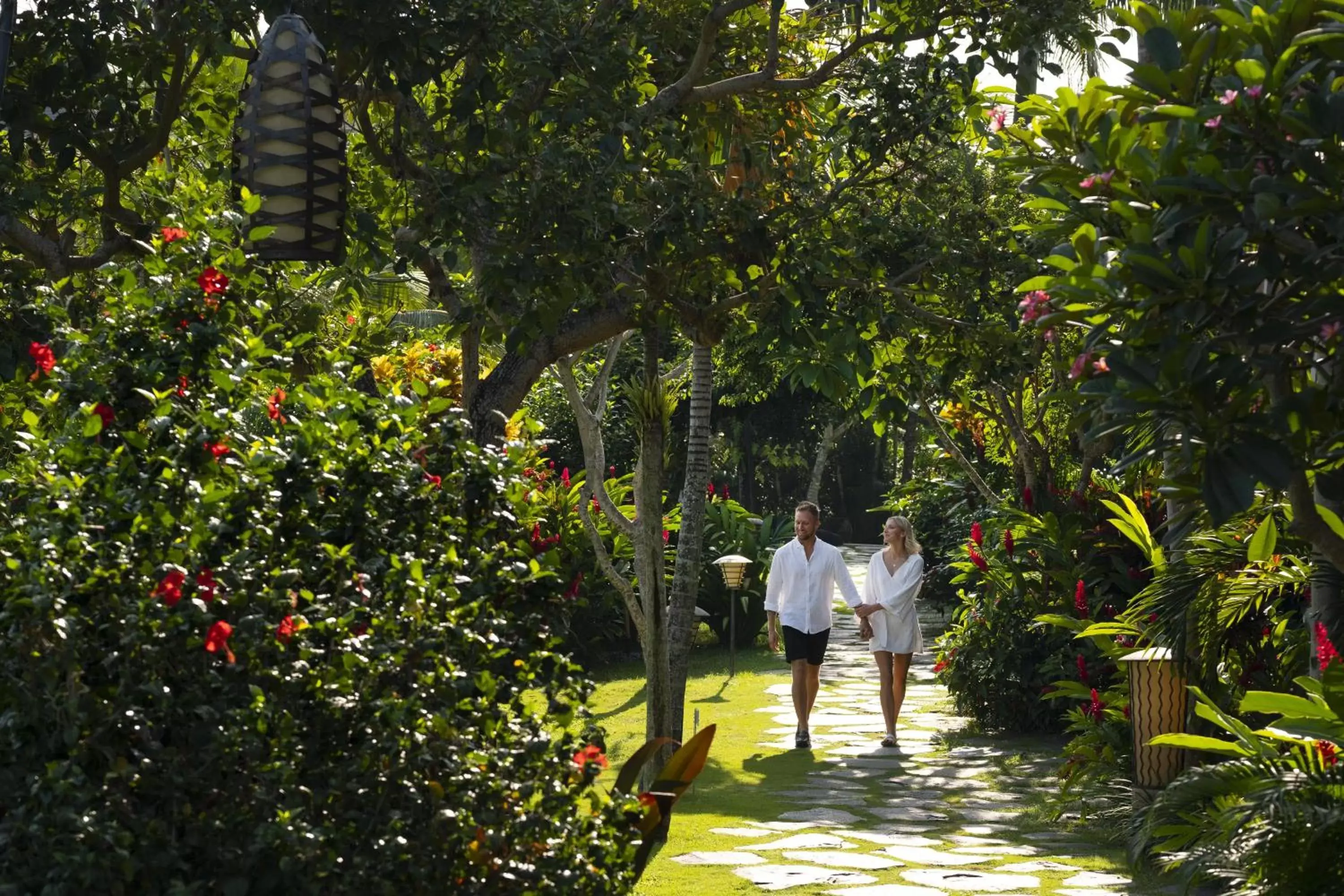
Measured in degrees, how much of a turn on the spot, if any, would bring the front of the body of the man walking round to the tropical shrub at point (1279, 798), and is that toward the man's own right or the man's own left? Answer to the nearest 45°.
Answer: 0° — they already face it

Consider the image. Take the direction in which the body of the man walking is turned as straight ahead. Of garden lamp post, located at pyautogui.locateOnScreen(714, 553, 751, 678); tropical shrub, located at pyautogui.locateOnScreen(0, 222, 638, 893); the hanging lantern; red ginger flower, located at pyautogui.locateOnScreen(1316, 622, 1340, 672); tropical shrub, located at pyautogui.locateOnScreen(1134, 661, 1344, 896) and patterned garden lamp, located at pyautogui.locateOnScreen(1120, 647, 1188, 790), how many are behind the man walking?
1

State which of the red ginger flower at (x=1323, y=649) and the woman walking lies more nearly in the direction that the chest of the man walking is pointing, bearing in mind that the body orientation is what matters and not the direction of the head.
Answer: the red ginger flower

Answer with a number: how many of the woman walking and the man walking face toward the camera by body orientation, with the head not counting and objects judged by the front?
2

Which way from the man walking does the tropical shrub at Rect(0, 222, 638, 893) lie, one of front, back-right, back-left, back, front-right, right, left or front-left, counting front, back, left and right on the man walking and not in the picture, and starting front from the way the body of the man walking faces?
front

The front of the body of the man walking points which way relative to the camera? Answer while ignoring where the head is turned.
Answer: toward the camera

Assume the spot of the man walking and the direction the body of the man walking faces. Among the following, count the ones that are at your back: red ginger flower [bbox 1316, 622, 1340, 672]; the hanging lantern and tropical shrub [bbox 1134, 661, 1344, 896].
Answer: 0

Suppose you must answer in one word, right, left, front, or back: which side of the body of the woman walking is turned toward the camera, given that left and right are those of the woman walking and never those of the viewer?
front

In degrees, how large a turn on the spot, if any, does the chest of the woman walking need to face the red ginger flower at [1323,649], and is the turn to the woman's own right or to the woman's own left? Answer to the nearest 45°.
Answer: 0° — they already face it

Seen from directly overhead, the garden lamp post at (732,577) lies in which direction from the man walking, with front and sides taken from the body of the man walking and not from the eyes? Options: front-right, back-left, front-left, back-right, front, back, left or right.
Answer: back

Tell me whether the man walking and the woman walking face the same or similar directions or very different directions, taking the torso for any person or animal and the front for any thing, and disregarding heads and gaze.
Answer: same or similar directions

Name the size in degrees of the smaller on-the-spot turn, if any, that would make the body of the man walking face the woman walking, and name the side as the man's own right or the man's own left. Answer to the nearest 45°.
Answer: approximately 90° to the man's own left

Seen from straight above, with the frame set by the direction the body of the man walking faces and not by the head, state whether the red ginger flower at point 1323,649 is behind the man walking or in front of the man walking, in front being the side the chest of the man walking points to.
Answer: in front

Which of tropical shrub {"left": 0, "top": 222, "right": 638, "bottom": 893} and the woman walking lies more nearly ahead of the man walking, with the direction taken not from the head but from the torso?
the tropical shrub

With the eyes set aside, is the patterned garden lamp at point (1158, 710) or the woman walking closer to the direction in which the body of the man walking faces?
the patterned garden lamp
